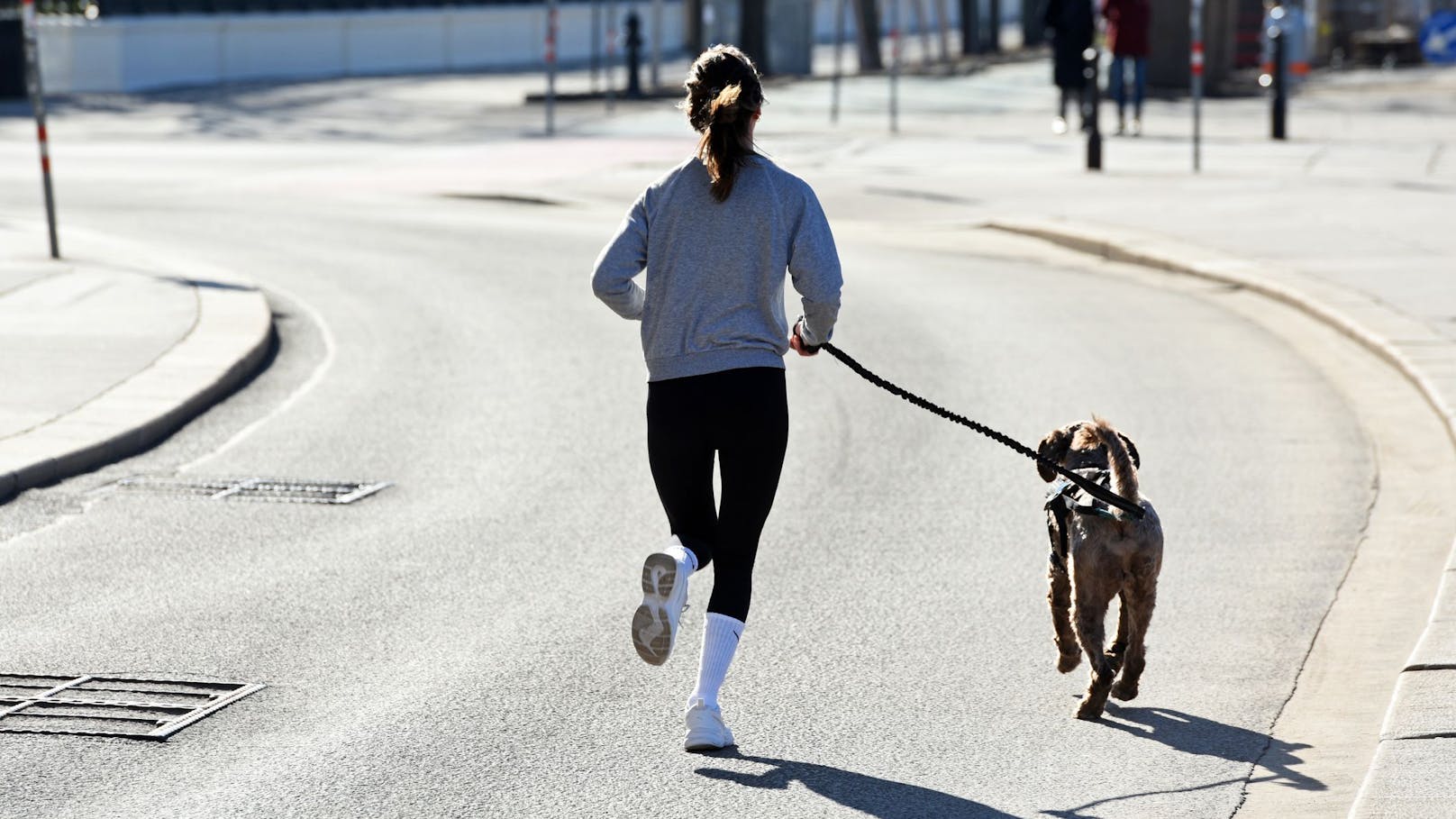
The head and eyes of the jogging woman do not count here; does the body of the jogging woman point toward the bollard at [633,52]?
yes

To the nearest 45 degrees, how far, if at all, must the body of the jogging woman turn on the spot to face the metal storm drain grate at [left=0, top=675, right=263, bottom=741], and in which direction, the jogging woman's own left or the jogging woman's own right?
approximately 90° to the jogging woman's own left

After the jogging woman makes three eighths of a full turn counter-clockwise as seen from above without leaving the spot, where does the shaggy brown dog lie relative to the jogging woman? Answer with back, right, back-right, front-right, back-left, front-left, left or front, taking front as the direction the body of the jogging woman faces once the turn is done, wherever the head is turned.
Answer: back-left

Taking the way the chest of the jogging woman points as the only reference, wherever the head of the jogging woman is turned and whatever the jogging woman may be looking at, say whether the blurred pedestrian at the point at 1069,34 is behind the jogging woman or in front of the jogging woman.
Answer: in front

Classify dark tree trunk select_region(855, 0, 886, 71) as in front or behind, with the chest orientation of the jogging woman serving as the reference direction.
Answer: in front

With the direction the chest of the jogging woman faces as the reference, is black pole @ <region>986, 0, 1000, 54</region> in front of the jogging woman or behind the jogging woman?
in front

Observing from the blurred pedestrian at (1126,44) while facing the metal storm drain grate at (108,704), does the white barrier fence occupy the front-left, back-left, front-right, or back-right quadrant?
back-right

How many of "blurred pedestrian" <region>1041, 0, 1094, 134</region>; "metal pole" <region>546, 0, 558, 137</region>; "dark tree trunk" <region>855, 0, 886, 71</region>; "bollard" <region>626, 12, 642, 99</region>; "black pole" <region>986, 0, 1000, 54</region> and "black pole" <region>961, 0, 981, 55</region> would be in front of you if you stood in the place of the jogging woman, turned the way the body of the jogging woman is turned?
6

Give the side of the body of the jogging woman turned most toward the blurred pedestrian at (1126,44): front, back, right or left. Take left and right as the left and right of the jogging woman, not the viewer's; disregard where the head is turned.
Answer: front

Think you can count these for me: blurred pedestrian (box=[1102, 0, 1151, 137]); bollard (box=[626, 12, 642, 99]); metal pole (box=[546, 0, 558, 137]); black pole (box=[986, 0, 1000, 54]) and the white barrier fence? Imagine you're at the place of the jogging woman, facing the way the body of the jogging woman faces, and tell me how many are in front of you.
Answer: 5

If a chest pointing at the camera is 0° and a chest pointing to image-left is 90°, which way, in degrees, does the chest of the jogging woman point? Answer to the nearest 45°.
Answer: approximately 180°

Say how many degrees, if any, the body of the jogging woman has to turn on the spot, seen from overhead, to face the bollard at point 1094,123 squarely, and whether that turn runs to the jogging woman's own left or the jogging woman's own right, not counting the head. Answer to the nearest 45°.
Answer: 0° — they already face it

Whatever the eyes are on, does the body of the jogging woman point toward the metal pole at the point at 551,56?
yes

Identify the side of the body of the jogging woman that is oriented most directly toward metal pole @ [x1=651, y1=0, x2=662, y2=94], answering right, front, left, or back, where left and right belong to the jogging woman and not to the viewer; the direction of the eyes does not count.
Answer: front
